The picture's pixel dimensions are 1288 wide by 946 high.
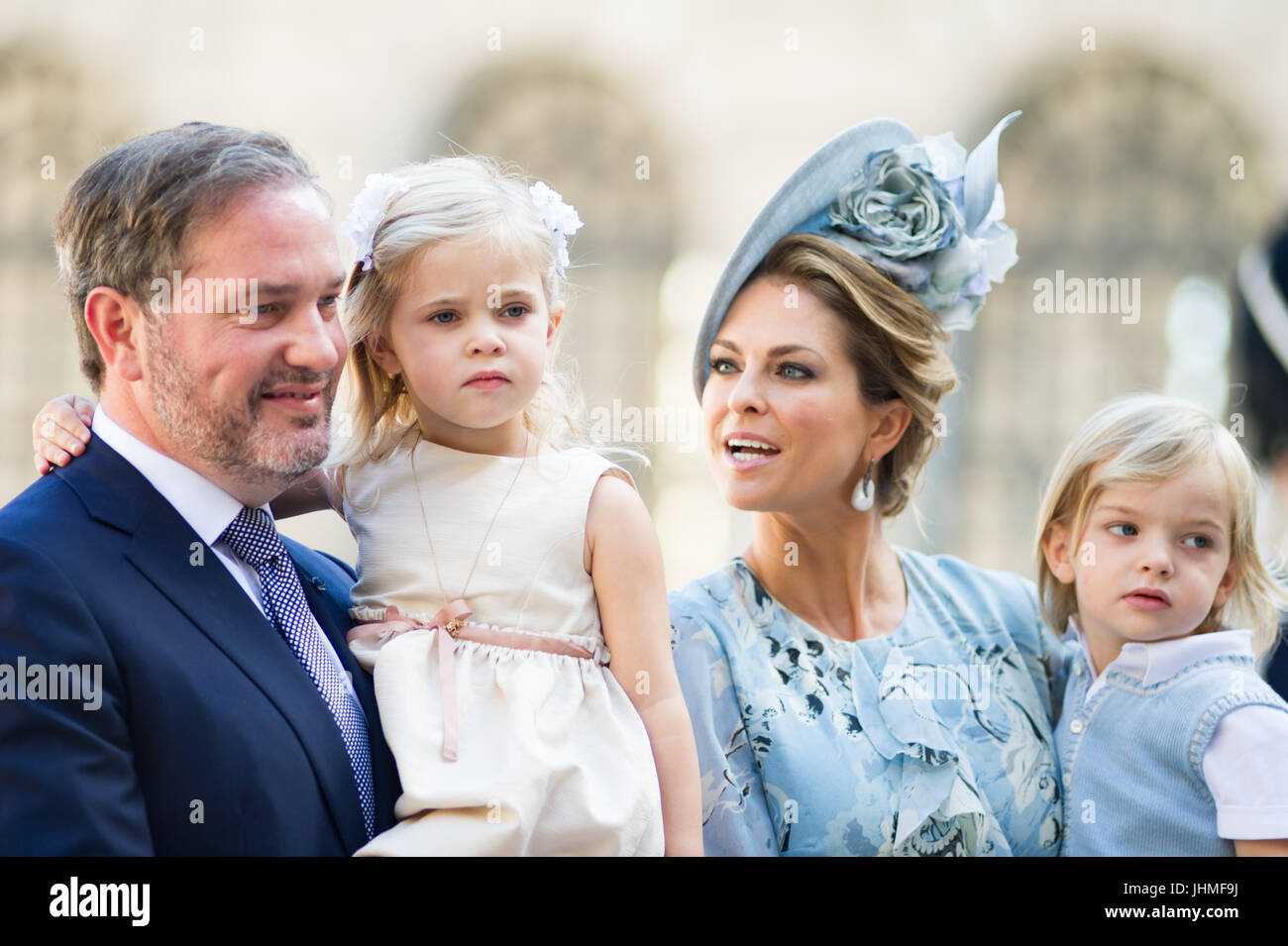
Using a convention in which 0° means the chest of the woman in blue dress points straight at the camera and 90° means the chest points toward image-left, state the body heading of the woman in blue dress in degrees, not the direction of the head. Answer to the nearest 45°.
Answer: approximately 0°

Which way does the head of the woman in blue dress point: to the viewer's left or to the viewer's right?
to the viewer's left

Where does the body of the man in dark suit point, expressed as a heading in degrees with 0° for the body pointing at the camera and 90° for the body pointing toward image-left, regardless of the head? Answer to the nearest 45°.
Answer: approximately 315°

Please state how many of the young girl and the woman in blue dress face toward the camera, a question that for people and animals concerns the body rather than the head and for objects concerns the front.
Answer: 2
